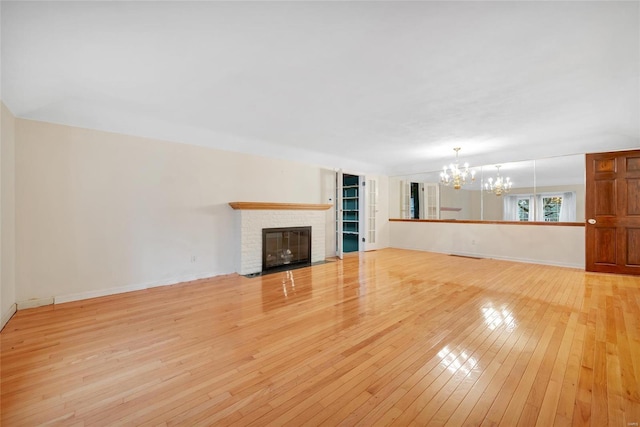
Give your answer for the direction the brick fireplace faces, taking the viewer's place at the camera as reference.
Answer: facing the viewer and to the right of the viewer

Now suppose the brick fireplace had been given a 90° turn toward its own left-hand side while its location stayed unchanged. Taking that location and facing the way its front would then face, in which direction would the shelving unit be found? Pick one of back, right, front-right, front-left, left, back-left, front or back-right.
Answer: front

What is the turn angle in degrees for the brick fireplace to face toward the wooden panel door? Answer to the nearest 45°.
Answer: approximately 45° to its left
